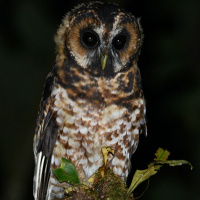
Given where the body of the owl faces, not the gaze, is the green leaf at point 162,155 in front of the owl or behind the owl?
in front

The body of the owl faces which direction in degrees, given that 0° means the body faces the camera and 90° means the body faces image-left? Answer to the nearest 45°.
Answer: approximately 315°
